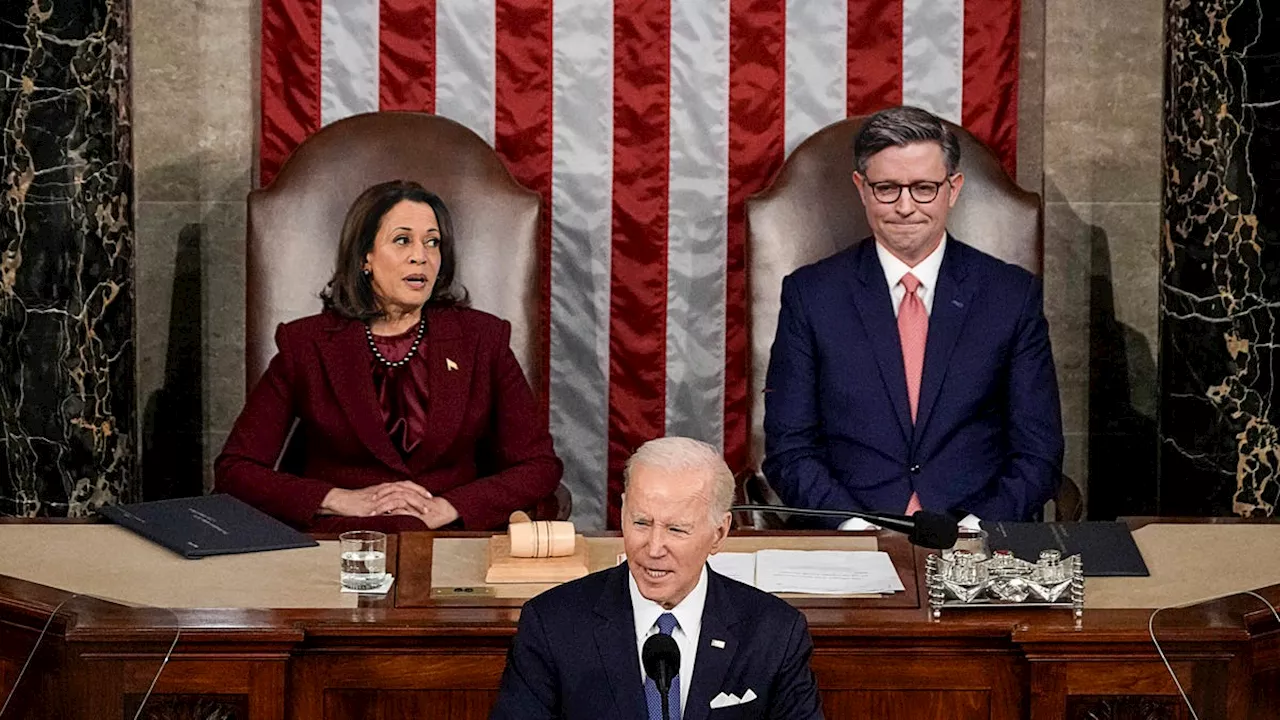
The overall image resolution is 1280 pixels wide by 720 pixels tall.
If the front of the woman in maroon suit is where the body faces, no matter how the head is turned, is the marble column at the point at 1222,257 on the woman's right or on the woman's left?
on the woman's left

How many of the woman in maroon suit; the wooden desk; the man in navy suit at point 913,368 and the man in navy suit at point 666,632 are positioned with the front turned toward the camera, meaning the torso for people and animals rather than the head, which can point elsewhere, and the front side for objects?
4

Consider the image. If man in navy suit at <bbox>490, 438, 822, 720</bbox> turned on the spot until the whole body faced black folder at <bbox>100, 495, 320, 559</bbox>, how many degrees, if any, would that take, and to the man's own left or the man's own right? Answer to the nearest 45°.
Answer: approximately 135° to the man's own right

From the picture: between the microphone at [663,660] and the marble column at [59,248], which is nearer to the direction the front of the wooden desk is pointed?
the microphone

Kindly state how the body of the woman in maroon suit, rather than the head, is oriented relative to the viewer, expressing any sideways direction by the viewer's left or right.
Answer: facing the viewer

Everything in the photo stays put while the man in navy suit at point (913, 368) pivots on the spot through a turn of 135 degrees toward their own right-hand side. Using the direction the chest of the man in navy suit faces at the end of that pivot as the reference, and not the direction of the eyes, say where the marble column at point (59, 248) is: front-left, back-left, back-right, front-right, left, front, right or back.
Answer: front-left

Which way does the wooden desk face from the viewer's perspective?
toward the camera

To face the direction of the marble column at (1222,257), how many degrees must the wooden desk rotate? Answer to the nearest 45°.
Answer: approximately 135° to its left

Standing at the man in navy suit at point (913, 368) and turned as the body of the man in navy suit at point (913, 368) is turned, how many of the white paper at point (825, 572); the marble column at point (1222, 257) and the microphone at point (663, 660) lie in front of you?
2

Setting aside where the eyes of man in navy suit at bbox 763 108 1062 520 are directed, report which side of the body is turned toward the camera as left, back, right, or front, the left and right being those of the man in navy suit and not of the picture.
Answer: front

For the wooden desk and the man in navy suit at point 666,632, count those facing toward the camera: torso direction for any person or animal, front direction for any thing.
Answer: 2

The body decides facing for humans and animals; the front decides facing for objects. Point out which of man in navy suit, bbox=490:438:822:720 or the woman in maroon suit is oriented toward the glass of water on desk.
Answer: the woman in maroon suit

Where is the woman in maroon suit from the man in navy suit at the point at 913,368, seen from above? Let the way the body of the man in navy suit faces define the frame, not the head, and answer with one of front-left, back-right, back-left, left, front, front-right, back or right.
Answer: right
